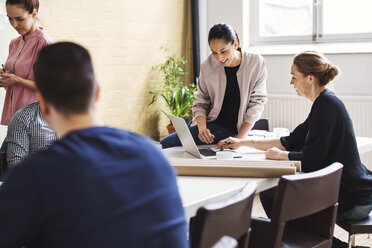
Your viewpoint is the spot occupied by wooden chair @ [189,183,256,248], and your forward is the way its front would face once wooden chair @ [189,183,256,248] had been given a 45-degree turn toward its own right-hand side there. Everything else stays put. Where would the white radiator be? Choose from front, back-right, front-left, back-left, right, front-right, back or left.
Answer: front

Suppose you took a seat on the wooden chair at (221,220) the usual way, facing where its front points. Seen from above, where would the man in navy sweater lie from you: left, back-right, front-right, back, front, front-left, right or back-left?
left

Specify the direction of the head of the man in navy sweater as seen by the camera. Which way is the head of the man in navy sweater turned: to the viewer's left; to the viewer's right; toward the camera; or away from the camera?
away from the camera

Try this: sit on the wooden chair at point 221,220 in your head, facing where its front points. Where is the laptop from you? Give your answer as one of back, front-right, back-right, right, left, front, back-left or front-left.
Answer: front-right

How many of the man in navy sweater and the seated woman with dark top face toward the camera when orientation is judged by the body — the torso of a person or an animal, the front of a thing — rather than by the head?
0

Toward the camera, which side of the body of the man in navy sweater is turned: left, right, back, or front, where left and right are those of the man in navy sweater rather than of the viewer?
back

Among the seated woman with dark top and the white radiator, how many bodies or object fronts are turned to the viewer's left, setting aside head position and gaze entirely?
1

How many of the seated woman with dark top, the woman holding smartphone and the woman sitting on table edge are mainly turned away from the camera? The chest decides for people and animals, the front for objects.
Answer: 0

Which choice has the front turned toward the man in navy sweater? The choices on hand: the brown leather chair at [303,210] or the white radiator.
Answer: the white radiator

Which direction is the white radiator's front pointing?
toward the camera

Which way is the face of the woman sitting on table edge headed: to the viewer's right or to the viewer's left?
to the viewer's left

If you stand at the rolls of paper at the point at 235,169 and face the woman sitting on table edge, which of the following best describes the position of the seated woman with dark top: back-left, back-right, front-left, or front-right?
front-right

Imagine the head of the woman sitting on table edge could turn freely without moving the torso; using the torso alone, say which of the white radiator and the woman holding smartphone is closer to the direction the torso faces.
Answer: the woman holding smartphone

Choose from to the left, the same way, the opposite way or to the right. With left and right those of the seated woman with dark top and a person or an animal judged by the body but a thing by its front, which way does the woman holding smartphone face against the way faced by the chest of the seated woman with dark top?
to the left

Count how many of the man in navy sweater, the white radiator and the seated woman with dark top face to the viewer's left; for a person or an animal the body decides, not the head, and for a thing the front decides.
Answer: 1

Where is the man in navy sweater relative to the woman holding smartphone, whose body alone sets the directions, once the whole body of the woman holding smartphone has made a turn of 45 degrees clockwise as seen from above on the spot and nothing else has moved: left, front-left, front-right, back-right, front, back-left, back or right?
left

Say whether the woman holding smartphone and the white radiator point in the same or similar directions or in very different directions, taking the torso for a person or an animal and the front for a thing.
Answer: same or similar directions

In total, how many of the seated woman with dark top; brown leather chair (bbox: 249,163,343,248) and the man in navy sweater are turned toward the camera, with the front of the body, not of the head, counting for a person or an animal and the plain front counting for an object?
0

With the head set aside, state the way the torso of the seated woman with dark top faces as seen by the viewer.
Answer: to the viewer's left
